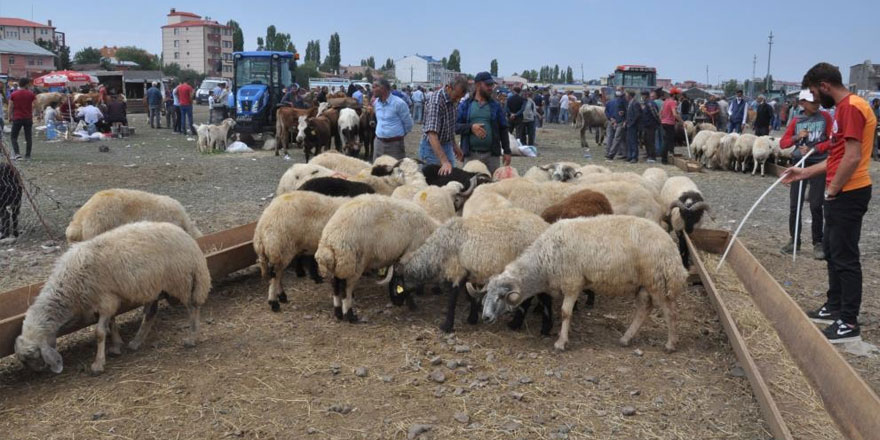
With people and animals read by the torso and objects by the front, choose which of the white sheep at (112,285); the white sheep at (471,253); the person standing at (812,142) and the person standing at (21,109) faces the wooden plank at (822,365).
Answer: the person standing at (812,142)

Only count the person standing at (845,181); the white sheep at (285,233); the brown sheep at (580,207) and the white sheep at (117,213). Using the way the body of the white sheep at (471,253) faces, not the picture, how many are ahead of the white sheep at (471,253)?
2

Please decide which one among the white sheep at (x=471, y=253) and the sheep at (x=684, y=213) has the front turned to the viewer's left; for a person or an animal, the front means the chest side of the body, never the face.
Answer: the white sheep

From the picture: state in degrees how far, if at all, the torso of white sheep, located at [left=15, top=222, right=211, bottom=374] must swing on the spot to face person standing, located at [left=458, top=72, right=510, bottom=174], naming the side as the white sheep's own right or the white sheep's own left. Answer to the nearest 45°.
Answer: approximately 180°

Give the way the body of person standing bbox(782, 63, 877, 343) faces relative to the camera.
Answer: to the viewer's left

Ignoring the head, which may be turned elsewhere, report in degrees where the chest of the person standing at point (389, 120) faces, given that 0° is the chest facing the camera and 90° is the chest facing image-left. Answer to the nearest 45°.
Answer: approximately 45°

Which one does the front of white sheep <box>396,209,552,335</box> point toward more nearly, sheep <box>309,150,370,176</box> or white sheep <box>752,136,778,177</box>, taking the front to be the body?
the sheep

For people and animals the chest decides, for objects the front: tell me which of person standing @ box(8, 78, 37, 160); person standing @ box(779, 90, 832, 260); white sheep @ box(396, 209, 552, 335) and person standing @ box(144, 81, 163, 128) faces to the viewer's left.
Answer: the white sheep

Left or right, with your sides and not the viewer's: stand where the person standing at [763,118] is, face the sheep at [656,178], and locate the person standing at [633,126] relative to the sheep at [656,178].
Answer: right

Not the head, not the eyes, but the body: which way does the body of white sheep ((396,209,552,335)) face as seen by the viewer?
to the viewer's left

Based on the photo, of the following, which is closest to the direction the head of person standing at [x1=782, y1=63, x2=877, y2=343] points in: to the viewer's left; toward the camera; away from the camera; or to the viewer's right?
to the viewer's left
